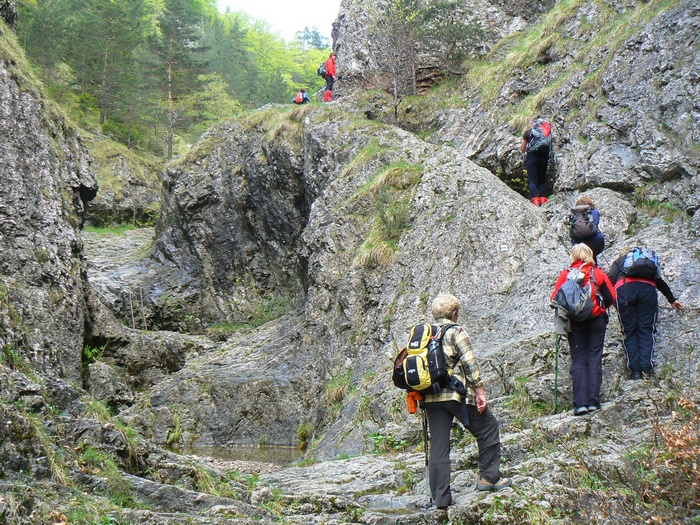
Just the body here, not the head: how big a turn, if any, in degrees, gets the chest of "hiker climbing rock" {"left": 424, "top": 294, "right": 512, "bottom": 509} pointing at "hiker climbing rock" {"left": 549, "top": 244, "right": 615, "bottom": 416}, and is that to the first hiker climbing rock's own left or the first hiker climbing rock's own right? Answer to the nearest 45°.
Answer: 0° — they already face them

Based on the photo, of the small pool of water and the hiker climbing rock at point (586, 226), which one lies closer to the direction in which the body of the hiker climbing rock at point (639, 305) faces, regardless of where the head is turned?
the hiker climbing rock

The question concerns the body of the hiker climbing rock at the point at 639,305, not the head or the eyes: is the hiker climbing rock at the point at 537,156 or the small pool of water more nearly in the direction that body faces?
the hiker climbing rock

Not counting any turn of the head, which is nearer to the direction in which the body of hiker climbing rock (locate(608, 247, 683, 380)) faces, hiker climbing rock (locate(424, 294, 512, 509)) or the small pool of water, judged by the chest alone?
the small pool of water

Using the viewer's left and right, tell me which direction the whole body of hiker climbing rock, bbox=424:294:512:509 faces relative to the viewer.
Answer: facing away from the viewer and to the right of the viewer

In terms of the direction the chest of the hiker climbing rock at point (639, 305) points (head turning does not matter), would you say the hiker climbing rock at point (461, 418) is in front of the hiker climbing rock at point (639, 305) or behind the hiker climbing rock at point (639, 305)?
behind

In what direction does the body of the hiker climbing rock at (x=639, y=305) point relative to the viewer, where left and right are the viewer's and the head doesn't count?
facing away from the viewer

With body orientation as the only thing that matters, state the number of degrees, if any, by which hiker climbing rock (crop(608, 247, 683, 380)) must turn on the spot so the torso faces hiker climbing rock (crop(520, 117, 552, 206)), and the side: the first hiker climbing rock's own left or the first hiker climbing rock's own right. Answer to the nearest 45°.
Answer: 0° — they already face them

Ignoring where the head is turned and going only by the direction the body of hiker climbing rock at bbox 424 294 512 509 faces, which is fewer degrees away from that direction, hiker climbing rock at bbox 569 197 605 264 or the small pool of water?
the hiker climbing rock
